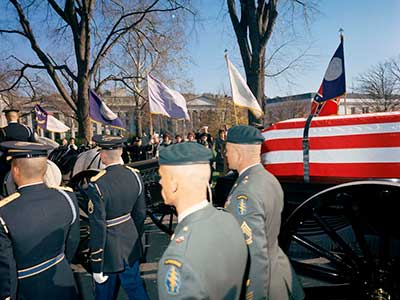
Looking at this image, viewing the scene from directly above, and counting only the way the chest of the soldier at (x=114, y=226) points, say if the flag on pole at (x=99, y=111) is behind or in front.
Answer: in front

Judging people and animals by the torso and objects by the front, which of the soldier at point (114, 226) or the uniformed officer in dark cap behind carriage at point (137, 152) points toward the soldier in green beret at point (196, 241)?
the uniformed officer in dark cap behind carriage

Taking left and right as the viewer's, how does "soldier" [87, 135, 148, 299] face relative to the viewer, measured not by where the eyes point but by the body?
facing away from the viewer and to the left of the viewer

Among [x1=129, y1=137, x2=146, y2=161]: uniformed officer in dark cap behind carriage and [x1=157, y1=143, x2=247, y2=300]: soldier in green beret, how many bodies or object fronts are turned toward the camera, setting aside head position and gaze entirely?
1

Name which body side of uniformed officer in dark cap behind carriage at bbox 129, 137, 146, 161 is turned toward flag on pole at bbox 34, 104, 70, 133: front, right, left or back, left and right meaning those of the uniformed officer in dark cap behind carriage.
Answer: right

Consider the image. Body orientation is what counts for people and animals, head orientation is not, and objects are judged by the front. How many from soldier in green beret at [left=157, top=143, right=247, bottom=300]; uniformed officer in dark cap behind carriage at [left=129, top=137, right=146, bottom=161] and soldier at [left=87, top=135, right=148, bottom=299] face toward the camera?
1

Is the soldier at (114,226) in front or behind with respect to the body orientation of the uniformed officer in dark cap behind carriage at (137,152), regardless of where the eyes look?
in front

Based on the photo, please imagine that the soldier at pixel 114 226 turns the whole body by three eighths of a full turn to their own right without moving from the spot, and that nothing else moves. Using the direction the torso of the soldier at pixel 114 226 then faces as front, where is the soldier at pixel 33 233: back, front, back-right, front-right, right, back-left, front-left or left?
back-right

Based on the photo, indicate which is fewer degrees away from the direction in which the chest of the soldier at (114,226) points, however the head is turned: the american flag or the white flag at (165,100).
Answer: the white flag

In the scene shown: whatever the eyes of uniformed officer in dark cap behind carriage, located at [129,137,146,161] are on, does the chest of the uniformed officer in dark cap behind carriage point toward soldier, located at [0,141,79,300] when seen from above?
yes

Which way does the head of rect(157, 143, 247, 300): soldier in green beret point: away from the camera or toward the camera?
away from the camera

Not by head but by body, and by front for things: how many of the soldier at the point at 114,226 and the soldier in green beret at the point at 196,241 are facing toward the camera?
0

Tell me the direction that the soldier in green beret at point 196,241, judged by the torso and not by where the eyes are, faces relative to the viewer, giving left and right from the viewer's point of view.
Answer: facing away from the viewer and to the left of the viewer

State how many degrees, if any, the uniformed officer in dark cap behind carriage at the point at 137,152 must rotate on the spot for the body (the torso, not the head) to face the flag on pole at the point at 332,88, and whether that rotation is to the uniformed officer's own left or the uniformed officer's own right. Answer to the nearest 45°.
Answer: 0° — they already face it
